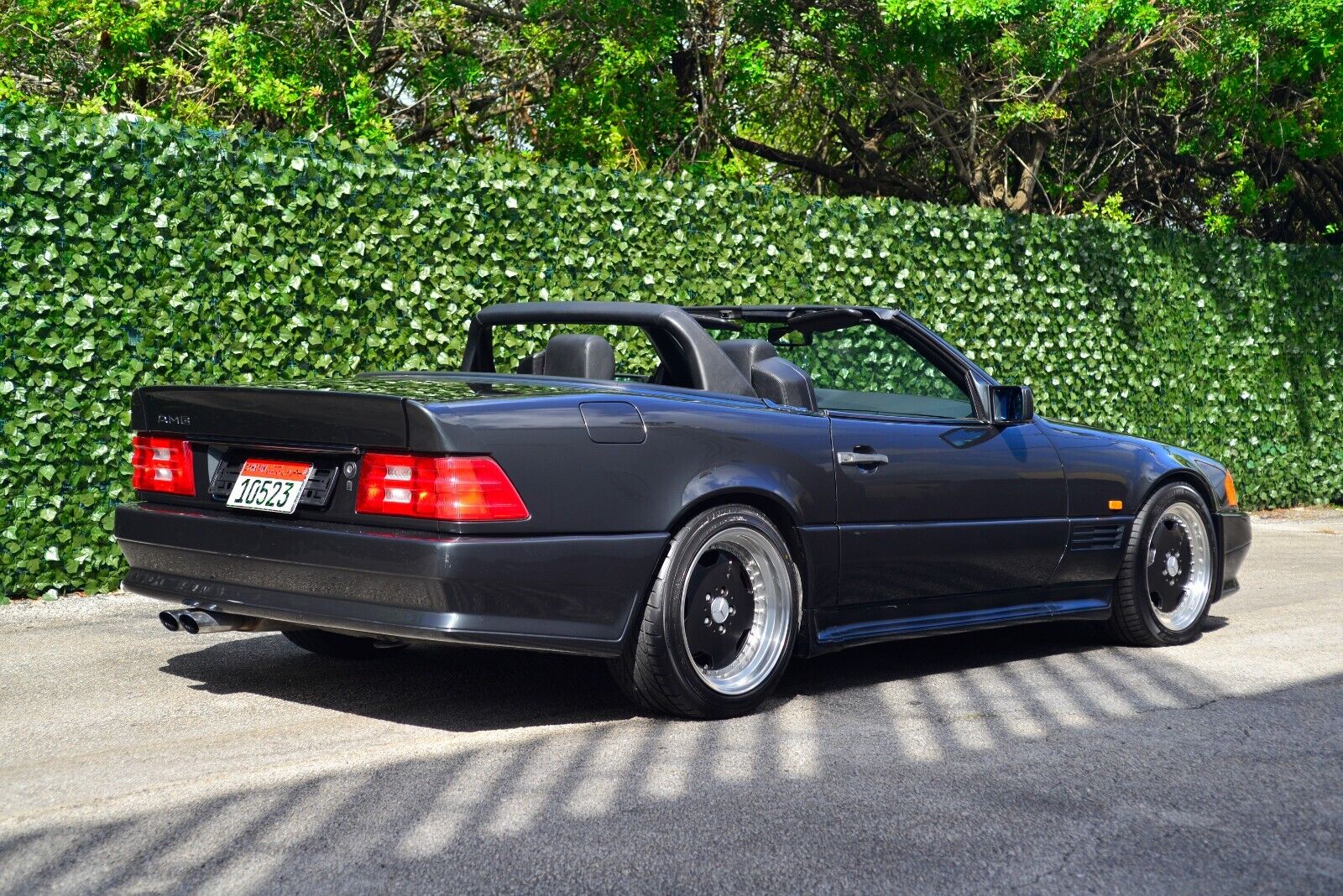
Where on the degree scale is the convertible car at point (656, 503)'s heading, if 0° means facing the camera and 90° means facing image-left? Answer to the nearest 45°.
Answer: approximately 225°
